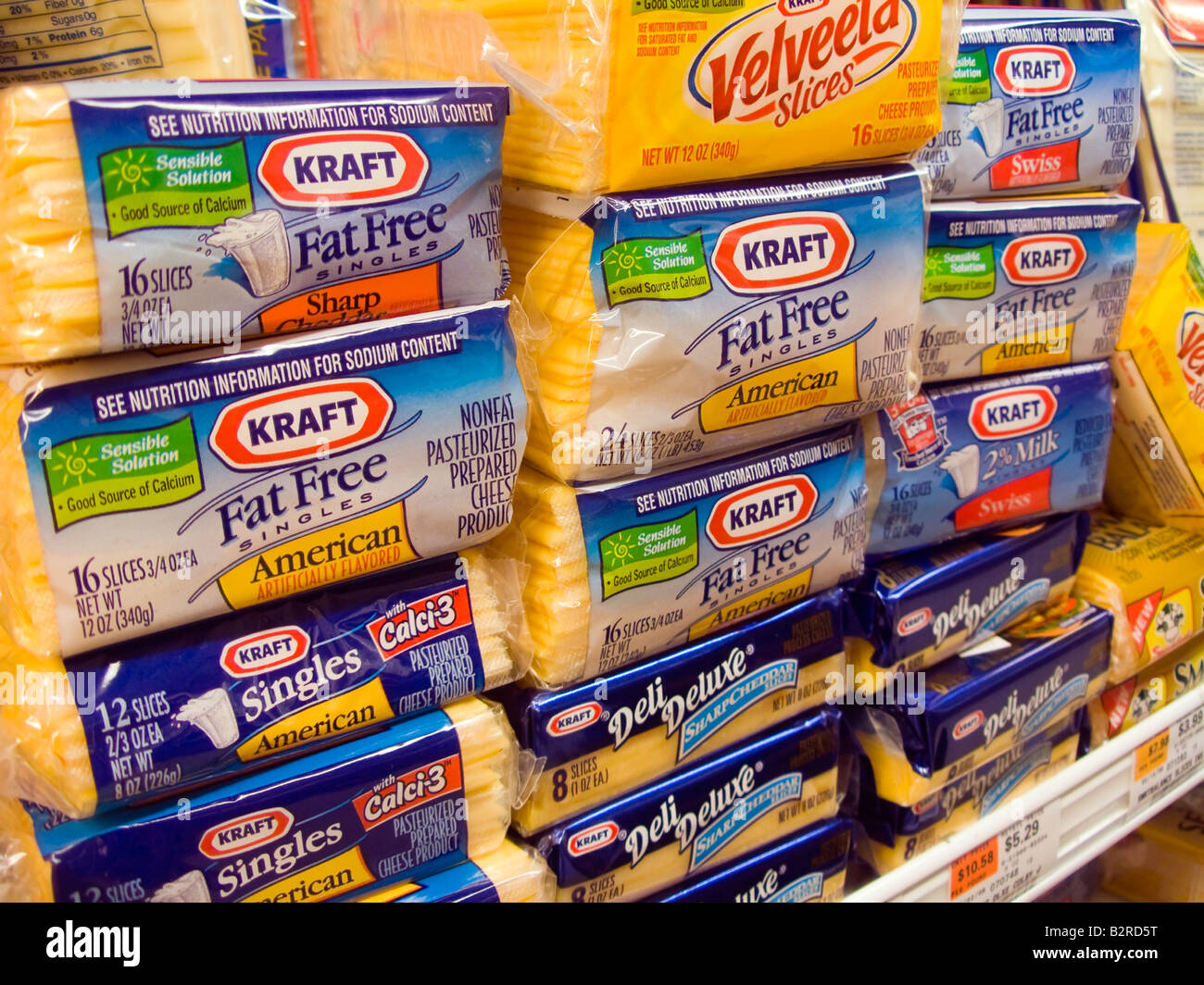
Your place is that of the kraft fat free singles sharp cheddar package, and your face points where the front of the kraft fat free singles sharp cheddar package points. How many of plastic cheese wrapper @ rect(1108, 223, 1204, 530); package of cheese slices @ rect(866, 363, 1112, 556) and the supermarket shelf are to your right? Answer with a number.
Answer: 0

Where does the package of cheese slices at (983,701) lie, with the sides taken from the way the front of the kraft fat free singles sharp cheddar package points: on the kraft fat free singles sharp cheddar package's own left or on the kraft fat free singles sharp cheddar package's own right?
on the kraft fat free singles sharp cheddar package's own left

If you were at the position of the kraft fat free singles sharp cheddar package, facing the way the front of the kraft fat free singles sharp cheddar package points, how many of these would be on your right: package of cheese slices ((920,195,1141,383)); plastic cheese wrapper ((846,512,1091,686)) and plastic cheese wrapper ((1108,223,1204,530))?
0

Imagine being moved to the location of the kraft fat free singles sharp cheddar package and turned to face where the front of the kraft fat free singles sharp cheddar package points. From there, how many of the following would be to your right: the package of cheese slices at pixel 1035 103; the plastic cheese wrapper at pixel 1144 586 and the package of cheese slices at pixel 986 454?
0

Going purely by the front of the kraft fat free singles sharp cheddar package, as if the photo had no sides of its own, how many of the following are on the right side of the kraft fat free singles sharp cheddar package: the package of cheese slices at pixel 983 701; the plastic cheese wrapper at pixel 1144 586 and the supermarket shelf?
0

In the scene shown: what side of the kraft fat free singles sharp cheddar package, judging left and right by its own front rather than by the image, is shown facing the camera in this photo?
front
